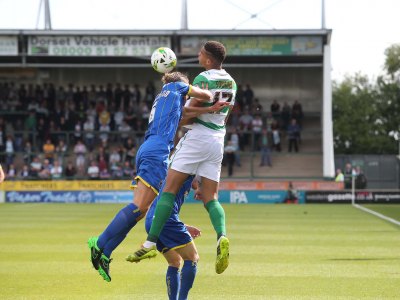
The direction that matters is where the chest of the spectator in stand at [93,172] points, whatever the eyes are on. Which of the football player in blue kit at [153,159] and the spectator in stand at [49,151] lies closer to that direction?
the football player in blue kit

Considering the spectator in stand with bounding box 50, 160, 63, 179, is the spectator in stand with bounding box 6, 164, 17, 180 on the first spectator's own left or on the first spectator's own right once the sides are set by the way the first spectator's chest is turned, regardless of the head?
on the first spectator's own right

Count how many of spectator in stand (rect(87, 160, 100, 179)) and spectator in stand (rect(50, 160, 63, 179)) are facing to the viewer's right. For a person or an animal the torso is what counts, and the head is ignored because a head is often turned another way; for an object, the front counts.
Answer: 0

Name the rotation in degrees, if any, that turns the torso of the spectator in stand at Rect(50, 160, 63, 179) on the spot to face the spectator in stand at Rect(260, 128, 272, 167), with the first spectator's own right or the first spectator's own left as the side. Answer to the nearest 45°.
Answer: approximately 90° to the first spectator's own left

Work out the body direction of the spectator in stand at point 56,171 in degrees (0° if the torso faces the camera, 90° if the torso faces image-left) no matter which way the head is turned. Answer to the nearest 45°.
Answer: approximately 0°

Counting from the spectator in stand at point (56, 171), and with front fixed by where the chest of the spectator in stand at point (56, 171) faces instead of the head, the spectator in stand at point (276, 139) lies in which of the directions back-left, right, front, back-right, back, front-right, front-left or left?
left

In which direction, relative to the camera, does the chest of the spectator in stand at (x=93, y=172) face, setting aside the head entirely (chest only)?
toward the camera

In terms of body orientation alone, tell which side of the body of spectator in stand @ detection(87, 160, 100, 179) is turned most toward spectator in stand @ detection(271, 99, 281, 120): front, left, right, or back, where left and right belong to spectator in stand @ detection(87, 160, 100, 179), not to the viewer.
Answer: left

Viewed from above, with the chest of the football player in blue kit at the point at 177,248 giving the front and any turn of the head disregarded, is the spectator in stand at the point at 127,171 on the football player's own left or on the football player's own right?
on the football player's own left
